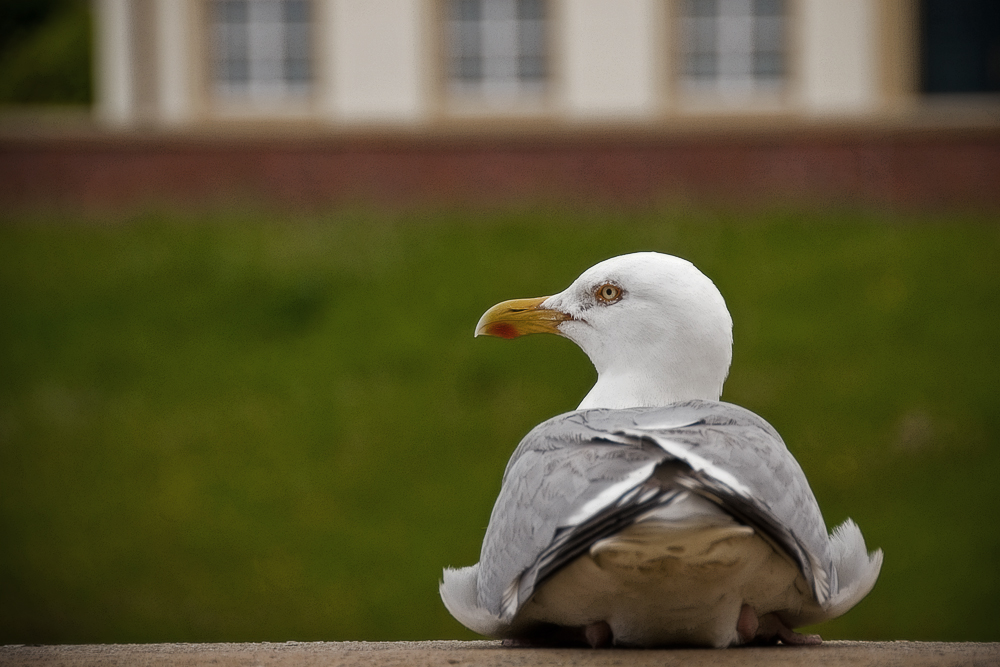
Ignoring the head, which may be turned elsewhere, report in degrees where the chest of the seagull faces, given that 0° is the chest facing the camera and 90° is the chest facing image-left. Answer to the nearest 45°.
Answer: approximately 180°
